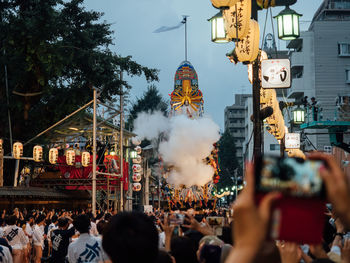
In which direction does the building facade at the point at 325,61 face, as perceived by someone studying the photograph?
facing to the left of the viewer

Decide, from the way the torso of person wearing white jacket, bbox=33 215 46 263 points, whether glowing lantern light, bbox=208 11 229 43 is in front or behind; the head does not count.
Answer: in front

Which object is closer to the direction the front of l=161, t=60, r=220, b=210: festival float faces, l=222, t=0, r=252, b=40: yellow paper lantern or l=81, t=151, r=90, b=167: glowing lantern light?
the yellow paper lantern

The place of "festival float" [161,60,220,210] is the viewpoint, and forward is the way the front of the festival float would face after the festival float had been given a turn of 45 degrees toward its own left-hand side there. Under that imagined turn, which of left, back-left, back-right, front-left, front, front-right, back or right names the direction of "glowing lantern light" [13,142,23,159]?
right

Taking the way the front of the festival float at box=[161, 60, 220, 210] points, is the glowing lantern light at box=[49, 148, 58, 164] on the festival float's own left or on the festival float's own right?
on the festival float's own right

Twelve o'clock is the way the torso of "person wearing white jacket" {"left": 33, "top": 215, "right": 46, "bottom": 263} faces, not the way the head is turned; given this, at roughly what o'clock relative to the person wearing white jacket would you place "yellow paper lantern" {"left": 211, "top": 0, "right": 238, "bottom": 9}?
The yellow paper lantern is roughly at 2 o'clock from the person wearing white jacket.

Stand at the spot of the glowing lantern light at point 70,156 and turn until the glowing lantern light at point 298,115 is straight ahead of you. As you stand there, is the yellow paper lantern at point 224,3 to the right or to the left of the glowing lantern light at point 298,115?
right

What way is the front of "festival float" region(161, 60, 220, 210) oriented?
toward the camera

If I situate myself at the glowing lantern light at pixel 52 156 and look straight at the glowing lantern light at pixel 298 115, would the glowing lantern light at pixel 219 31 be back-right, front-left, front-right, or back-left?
front-right

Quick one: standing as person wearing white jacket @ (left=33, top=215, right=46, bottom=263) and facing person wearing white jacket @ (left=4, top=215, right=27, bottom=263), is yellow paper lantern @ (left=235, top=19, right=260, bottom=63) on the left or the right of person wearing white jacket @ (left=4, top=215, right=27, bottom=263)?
left

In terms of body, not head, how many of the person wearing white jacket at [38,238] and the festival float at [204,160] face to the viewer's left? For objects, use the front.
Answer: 0

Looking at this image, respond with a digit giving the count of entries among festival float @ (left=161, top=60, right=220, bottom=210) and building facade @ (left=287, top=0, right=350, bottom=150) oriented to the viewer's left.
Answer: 1

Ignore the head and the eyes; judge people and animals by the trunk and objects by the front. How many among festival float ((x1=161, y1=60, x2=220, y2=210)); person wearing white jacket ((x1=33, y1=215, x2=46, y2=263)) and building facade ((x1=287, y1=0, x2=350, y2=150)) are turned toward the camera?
1
